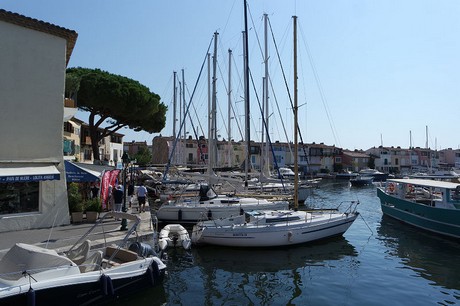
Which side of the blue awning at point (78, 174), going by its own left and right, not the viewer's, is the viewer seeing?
right

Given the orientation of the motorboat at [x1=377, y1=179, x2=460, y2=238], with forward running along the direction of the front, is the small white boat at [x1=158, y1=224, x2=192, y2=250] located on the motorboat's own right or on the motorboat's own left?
on the motorboat's own left

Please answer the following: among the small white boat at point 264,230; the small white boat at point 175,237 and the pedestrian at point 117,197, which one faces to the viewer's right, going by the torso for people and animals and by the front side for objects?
the small white boat at point 264,230

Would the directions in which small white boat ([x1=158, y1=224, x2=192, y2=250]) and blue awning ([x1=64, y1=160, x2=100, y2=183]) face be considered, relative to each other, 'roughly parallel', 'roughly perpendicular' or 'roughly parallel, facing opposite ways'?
roughly perpendicular

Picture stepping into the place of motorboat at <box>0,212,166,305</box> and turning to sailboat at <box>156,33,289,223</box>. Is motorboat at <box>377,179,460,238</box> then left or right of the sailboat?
right

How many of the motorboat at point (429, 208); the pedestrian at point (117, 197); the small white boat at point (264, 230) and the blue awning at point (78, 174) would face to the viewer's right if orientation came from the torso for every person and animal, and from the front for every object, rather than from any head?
2

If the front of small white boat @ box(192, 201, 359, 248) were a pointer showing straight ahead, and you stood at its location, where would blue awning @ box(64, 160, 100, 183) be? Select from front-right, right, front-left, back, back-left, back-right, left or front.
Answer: back

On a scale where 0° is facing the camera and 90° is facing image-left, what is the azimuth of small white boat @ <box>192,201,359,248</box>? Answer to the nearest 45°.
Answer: approximately 270°
